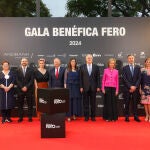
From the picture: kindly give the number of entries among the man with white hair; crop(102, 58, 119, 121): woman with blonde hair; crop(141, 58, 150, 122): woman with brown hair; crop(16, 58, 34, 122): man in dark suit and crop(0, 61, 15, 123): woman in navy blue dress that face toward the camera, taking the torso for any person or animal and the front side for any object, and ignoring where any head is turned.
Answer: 5

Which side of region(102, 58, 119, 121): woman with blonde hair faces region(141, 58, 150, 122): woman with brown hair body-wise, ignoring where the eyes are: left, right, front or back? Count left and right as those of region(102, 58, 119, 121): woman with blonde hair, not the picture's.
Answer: left

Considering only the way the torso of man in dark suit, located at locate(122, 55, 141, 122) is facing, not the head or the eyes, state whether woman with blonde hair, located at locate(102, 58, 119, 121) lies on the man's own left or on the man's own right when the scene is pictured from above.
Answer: on the man's own right

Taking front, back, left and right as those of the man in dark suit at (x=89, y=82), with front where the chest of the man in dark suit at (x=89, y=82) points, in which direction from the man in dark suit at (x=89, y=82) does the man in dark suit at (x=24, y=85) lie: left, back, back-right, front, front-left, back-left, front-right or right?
right

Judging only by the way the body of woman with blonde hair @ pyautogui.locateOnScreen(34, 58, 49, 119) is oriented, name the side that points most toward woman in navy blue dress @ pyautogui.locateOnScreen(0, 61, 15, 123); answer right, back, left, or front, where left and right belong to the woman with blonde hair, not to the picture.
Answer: right

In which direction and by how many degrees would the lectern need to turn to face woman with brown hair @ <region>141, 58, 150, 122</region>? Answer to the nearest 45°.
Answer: approximately 135° to its left

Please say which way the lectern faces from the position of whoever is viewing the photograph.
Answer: facing the viewer

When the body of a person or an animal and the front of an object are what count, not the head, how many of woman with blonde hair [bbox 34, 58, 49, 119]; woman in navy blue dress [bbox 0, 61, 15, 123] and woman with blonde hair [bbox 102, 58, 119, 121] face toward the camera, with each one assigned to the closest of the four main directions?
3

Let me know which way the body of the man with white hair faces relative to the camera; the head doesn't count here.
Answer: toward the camera

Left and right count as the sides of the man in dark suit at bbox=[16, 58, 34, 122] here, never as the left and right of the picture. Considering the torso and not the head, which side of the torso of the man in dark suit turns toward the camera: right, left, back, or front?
front

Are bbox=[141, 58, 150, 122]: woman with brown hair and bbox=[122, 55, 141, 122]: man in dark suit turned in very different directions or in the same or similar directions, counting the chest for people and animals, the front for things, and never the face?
same or similar directions
